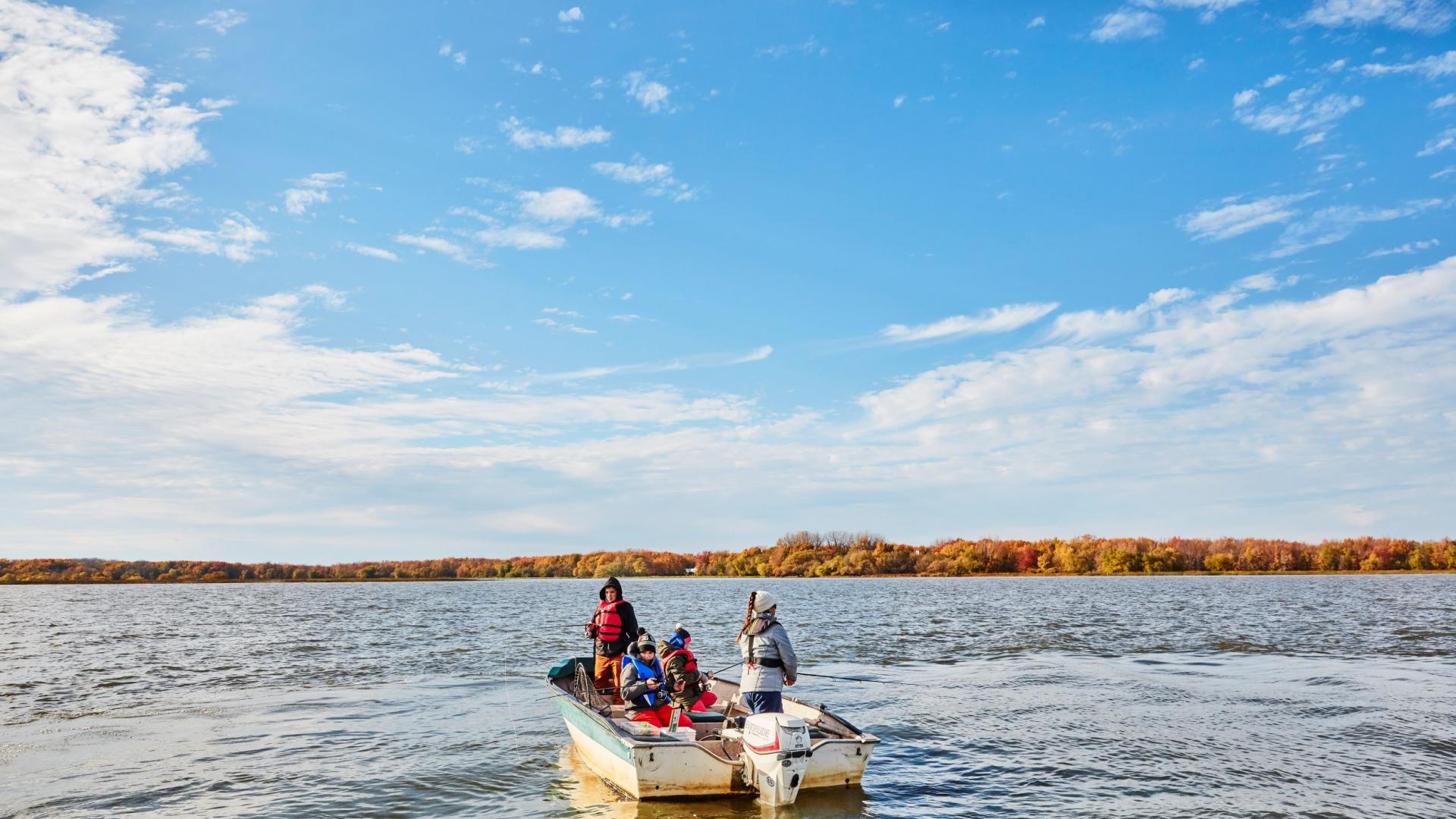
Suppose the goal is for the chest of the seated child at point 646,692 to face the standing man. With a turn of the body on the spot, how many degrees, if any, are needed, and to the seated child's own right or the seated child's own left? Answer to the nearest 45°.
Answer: approximately 135° to the seated child's own left

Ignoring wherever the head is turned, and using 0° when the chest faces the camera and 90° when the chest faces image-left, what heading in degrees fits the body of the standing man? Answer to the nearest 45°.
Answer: approximately 45°

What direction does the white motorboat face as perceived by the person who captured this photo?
facing away from the viewer and to the left of the viewer

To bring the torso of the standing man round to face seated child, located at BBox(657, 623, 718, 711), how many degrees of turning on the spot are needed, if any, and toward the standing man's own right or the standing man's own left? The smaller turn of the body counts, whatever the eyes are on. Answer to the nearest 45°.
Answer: approximately 90° to the standing man's own left

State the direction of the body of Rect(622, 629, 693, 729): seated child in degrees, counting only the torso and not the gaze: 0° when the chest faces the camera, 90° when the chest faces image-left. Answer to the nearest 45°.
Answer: approximately 315°
